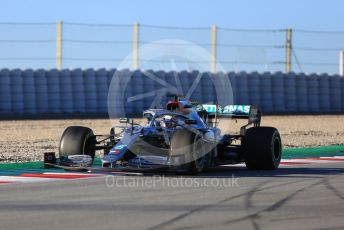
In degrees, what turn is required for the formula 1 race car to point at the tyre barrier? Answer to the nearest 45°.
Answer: approximately 135° to its right

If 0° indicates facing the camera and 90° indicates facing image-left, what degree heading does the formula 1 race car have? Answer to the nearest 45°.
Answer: approximately 45°
